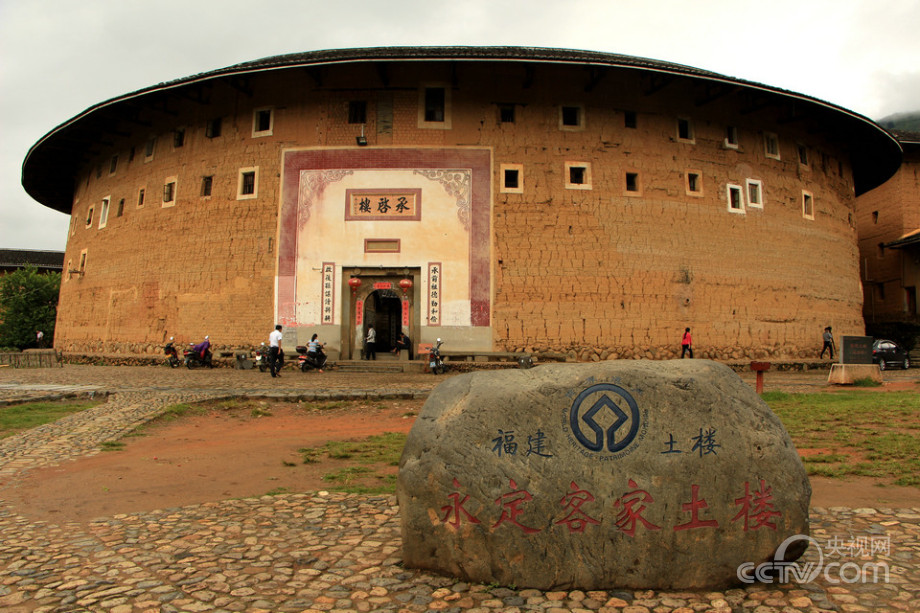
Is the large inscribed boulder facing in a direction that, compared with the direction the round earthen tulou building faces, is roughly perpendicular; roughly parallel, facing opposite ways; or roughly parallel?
roughly parallel

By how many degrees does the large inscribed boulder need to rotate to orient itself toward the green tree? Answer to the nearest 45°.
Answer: approximately 135° to its right

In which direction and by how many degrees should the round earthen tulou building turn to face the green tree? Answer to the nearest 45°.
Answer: approximately 135° to its right

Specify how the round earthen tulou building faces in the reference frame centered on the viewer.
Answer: facing the viewer

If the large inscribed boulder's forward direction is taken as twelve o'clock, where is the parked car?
The parked car is roughly at 7 o'clock from the large inscribed boulder.

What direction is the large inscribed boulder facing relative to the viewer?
toward the camera

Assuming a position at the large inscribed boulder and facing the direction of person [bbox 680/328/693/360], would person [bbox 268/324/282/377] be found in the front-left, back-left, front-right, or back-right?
front-left
